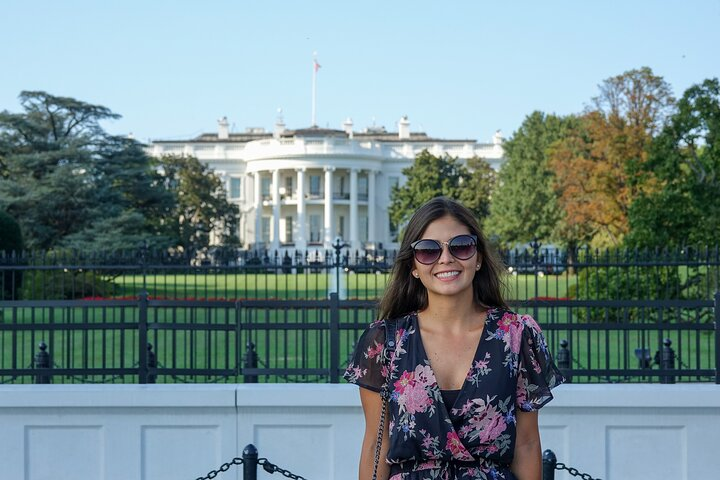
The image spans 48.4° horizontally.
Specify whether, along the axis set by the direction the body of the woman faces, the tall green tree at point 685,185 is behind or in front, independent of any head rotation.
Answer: behind

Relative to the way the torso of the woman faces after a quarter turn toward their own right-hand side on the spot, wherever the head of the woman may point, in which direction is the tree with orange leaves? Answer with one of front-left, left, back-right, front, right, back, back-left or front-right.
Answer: right

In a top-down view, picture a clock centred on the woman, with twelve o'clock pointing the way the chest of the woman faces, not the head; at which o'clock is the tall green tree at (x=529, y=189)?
The tall green tree is roughly at 6 o'clock from the woman.

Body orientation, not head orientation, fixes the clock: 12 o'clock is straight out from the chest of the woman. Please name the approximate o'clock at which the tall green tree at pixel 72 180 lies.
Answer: The tall green tree is roughly at 5 o'clock from the woman.

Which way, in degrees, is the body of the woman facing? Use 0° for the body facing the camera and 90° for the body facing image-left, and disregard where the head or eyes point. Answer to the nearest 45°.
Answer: approximately 0°
